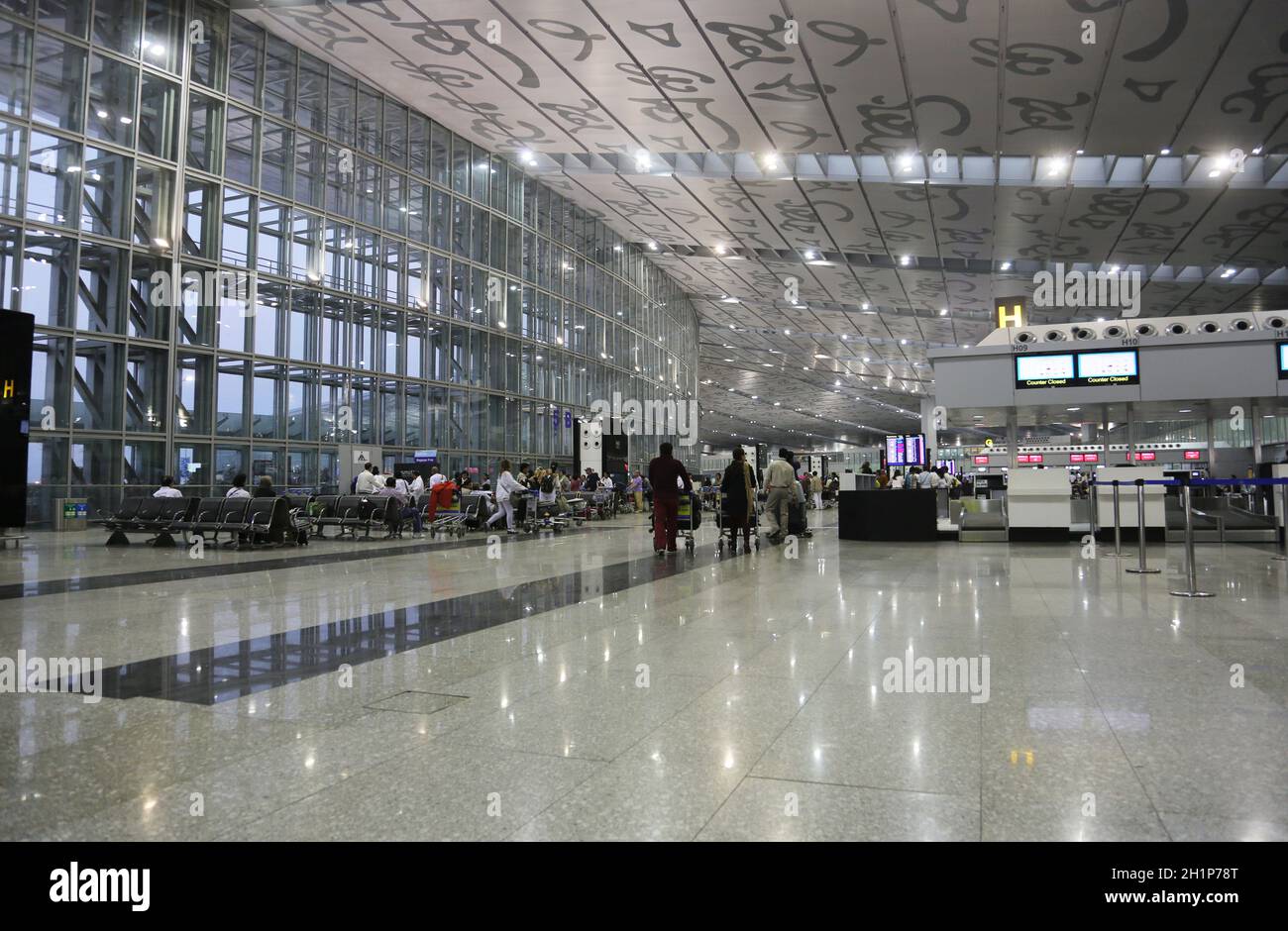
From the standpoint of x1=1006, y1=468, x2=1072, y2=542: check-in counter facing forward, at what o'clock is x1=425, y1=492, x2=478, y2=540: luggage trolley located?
The luggage trolley is roughly at 3 o'clock from the check-in counter.

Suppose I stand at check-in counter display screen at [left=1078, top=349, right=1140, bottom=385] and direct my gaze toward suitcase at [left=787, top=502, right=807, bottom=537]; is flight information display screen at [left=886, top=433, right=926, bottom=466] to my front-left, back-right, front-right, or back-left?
front-right

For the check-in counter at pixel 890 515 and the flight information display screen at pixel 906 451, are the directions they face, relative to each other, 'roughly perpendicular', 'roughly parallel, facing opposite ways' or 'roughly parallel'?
roughly parallel

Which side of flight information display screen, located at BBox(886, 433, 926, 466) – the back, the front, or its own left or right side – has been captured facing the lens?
front

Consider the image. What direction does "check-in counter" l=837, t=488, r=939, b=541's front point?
toward the camera

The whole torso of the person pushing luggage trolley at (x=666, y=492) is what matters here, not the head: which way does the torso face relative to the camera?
away from the camera

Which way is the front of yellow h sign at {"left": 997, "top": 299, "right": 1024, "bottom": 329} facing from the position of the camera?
facing the viewer

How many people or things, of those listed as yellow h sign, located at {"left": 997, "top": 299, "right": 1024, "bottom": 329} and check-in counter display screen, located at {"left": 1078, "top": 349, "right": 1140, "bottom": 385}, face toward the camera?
2

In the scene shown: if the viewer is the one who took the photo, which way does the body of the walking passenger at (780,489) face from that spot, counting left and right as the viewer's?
facing away from the viewer

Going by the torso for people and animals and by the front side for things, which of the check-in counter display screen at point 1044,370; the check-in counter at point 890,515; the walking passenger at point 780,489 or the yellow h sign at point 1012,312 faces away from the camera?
the walking passenger

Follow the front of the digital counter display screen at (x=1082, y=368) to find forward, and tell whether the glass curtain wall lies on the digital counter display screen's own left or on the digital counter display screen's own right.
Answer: on the digital counter display screen's own right

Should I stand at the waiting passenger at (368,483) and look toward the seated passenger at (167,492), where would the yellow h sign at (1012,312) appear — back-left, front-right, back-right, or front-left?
back-left
